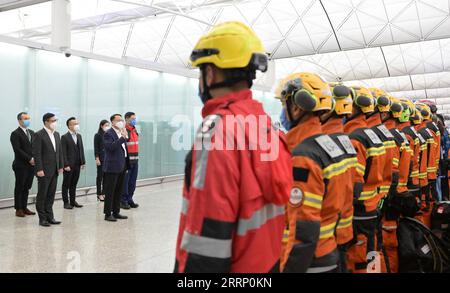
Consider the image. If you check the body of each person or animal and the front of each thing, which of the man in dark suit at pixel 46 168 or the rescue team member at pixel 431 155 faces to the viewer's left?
the rescue team member

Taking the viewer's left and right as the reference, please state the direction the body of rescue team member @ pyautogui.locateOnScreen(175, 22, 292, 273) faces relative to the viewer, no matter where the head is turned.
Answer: facing away from the viewer and to the left of the viewer

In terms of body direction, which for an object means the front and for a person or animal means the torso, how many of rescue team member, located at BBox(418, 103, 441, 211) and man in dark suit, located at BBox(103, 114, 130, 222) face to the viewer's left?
1

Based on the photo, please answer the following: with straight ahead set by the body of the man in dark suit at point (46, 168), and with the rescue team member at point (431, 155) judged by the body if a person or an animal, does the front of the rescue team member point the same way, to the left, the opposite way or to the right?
the opposite way

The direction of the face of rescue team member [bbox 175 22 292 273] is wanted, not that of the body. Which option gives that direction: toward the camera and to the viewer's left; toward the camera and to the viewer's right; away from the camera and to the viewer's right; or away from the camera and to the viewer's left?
away from the camera and to the viewer's left

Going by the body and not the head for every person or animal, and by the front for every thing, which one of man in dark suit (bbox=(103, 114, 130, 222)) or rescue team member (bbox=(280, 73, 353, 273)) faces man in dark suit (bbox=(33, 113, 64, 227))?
the rescue team member

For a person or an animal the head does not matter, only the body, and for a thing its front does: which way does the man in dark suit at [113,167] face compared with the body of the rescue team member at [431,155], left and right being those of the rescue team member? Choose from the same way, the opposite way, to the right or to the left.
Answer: the opposite way

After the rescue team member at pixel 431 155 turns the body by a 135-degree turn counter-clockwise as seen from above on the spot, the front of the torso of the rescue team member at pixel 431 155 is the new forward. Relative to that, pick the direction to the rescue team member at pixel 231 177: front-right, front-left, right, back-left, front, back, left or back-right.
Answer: front-right

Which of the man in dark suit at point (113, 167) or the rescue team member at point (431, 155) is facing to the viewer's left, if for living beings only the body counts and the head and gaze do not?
the rescue team member

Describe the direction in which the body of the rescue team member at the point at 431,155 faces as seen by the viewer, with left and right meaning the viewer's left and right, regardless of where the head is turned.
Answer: facing to the left of the viewer

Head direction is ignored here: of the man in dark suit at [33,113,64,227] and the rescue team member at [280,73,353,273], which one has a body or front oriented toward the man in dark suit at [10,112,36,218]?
the rescue team member
